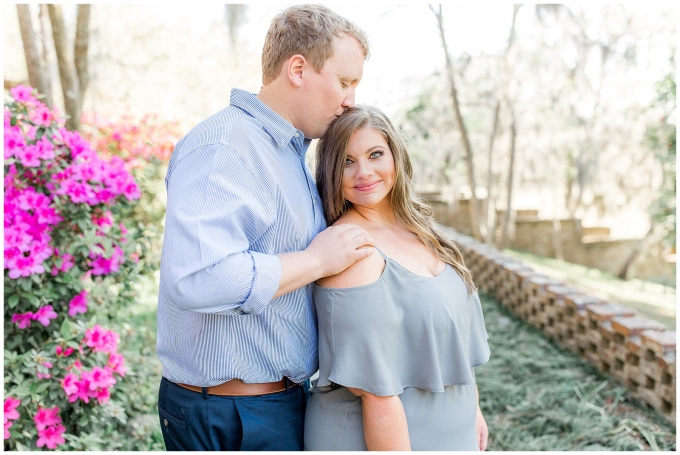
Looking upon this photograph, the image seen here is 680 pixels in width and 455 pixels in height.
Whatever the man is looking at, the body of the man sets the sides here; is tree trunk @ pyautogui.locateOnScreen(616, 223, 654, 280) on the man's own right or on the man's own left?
on the man's own left

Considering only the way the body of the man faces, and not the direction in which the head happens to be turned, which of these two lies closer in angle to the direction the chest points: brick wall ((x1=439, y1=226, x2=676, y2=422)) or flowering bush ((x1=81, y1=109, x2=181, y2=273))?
the brick wall

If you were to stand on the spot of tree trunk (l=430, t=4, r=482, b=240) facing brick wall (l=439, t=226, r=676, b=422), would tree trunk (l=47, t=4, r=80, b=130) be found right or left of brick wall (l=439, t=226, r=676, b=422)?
right

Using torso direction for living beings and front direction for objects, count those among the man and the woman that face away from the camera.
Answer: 0

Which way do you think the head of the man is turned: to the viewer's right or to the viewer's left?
to the viewer's right

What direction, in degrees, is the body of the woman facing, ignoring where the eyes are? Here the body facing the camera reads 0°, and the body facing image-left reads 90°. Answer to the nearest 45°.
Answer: approximately 315°

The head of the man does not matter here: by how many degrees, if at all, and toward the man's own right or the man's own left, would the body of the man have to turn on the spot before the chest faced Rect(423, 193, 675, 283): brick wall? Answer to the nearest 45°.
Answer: approximately 45° to the man's own left

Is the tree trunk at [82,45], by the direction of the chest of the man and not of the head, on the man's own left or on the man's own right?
on the man's own left

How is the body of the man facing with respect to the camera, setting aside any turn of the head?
to the viewer's right

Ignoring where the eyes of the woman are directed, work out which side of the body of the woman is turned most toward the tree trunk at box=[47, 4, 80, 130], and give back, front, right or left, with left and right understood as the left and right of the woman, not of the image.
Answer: back

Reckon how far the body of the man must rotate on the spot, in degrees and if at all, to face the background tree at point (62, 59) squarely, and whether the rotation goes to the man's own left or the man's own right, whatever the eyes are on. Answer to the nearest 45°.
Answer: approximately 135° to the man's own left

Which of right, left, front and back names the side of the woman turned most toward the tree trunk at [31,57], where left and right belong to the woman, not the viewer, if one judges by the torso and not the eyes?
back
